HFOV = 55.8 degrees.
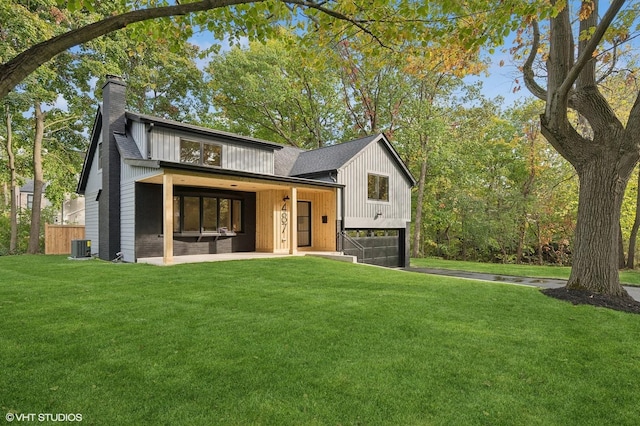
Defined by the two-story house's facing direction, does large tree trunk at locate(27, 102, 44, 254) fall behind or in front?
behind

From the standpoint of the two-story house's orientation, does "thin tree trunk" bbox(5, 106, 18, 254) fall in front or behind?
behind

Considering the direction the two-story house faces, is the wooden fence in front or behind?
behind

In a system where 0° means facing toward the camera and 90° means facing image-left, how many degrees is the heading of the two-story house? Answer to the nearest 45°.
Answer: approximately 315°

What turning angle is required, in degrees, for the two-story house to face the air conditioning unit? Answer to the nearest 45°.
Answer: approximately 135° to its right

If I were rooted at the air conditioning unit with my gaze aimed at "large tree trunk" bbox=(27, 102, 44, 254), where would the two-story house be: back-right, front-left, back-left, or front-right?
back-right
